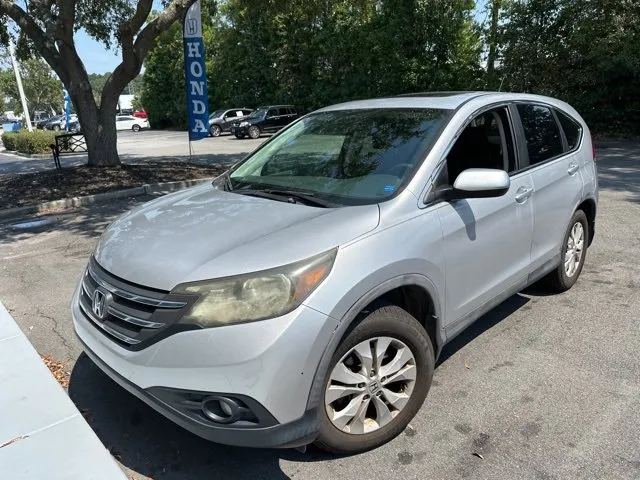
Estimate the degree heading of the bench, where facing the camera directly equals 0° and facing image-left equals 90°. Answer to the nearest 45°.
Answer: approximately 45°

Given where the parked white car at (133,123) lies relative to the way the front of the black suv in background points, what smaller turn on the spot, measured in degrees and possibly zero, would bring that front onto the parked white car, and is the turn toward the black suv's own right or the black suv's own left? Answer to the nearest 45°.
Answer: approximately 90° to the black suv's own right

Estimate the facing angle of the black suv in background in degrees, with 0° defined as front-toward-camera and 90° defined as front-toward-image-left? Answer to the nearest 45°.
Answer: approximately 45°

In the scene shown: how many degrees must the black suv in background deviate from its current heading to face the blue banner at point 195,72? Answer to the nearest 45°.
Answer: approximately 45° to its left

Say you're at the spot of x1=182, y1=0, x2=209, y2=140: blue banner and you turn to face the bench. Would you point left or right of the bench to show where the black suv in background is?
right

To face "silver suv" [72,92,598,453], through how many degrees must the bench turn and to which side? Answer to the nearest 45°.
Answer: approximately 45° to its left

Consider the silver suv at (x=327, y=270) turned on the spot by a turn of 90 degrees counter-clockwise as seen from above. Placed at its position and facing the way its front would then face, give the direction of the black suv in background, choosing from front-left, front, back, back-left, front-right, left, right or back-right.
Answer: back-left

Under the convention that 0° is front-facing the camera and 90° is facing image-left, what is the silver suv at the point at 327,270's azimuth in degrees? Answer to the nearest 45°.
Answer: approximately 45°
